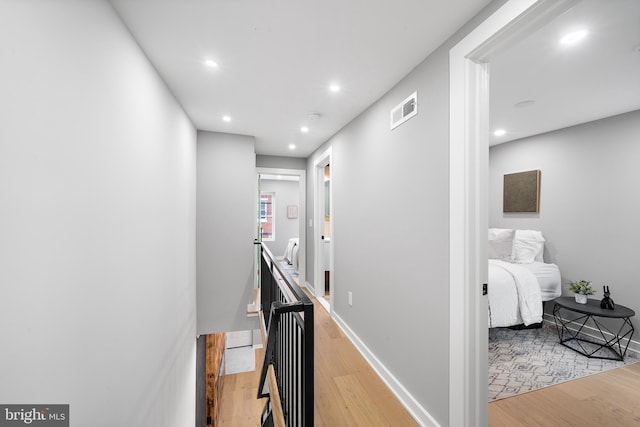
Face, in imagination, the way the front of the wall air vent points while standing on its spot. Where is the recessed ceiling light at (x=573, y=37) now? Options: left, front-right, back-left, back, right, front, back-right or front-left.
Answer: back-left

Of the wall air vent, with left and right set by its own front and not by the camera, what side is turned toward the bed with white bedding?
back

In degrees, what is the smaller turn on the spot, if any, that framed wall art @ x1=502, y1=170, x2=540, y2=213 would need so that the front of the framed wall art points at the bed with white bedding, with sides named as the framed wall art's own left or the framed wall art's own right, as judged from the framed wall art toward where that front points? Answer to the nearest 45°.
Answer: approximately 45° to the framed wall art's own left

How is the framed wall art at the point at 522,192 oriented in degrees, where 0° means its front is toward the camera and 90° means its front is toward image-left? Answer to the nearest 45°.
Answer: approximately 45°

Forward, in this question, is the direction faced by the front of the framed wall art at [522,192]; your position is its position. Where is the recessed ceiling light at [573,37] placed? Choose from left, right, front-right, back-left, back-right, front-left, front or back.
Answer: front-left

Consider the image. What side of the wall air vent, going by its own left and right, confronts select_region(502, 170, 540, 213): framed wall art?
back
